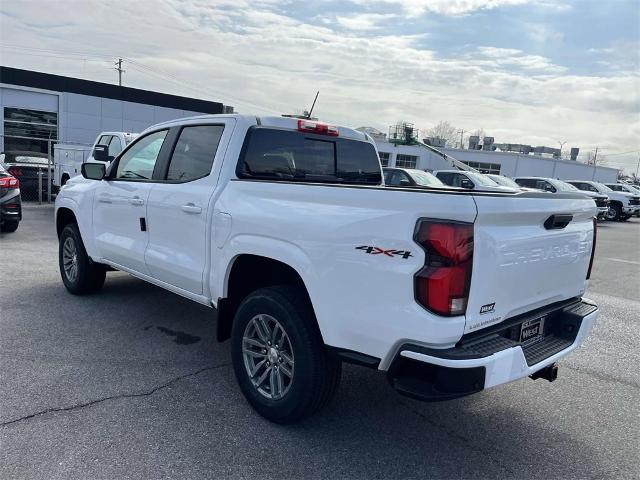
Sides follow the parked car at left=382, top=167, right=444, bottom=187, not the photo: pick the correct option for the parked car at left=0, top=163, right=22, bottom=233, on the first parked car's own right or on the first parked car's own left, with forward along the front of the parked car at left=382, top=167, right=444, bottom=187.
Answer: on the first parked car's own right

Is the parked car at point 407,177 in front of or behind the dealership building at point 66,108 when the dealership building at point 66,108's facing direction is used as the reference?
in front

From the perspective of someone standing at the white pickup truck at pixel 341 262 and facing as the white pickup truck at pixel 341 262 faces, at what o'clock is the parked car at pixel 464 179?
The parked car is roughly at 2 o'clock from the white pickup truck.

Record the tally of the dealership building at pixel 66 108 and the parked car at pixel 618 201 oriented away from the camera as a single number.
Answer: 0

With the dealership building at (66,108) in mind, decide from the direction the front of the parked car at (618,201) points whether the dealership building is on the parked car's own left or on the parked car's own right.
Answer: on the parked car's own right

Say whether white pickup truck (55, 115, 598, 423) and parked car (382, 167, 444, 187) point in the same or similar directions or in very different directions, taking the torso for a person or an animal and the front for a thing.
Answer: very different directions

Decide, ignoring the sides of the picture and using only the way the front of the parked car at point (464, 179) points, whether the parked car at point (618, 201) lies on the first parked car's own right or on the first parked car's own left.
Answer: on the first parked car's own left

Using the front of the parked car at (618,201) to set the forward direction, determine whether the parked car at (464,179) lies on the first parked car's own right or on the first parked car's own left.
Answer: on the first parked car's own right

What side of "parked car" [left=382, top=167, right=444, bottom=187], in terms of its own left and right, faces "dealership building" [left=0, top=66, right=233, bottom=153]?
back

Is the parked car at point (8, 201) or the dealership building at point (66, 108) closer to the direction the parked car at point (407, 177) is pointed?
the parked car

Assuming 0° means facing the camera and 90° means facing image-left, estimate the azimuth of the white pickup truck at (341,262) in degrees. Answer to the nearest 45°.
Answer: approximately 135°

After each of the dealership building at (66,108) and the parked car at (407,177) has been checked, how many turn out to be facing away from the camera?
0
